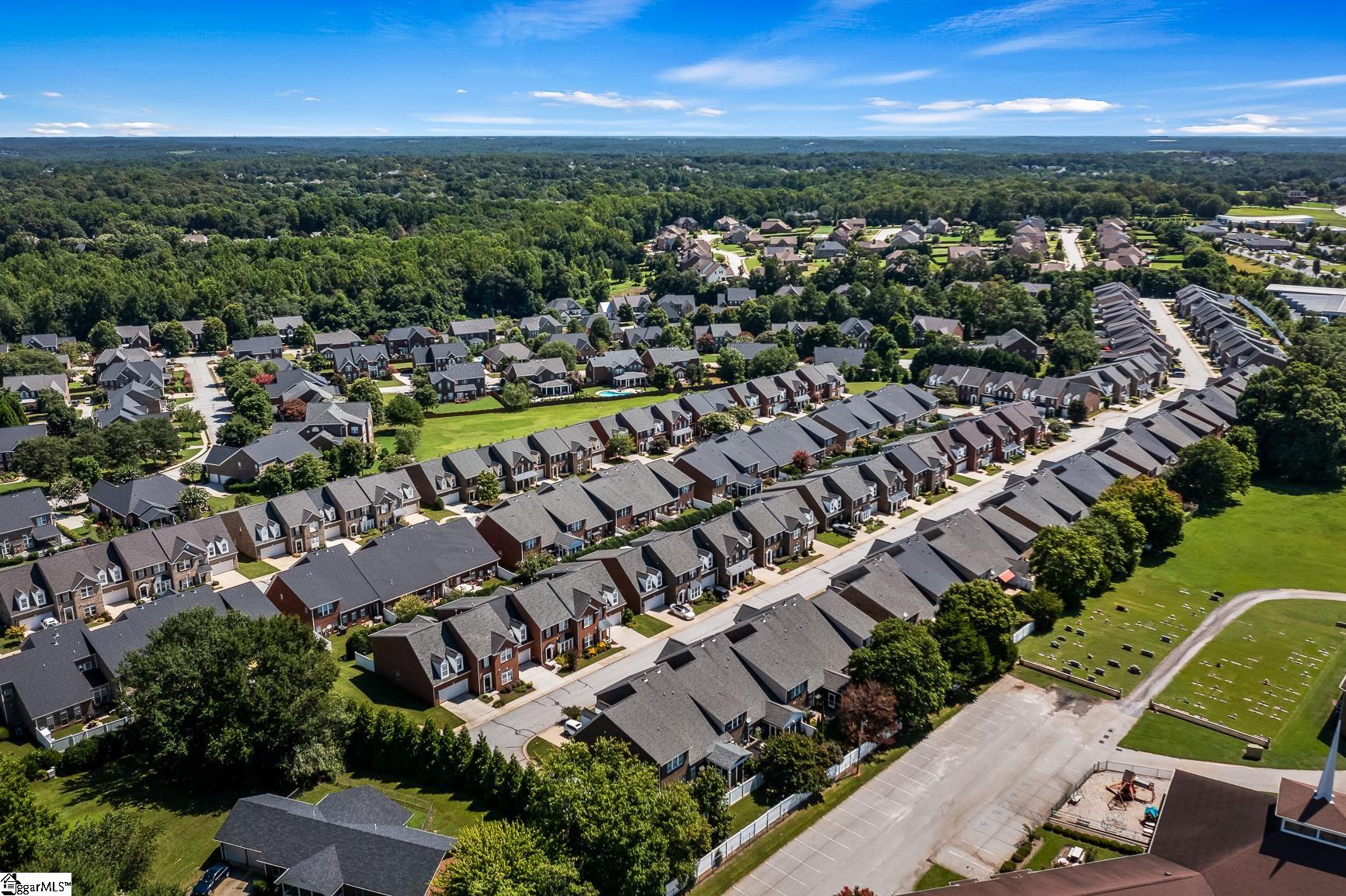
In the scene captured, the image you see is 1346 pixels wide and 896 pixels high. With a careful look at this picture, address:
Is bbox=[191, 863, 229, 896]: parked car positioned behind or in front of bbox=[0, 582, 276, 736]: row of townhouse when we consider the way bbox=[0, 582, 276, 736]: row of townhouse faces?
behind

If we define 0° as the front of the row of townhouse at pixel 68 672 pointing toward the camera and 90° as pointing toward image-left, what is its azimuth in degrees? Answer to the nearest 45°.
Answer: approximately 135°

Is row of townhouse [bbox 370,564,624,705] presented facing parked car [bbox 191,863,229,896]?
no

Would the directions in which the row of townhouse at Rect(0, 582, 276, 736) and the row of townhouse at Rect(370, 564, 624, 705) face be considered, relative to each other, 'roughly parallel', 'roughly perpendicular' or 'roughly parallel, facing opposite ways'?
roughly parallel, facing opposite ways

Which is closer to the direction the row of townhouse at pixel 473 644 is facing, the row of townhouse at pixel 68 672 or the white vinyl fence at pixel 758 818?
the white vinyl fence

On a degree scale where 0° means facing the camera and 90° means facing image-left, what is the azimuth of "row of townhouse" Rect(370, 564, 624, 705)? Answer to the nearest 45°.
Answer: approximately 315°

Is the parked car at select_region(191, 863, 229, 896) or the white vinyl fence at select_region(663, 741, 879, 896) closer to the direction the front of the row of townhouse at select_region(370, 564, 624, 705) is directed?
the white vinyl fence

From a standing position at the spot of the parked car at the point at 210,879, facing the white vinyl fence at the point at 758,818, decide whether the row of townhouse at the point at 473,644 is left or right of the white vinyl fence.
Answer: left

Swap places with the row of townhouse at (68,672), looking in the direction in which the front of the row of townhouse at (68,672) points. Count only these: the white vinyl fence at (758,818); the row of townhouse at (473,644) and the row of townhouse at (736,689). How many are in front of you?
0

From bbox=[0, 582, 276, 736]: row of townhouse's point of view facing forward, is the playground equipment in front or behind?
behind

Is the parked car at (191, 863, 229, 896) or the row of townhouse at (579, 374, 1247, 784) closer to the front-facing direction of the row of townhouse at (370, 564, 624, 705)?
the row of townhouse

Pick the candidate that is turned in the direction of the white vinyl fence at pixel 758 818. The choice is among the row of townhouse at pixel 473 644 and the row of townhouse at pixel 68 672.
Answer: the row of townhouse at pixel 473 644

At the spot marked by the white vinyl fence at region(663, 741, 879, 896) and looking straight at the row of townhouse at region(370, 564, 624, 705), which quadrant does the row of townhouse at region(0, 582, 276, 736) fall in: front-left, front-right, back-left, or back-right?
front-left

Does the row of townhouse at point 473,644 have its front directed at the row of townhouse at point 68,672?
no

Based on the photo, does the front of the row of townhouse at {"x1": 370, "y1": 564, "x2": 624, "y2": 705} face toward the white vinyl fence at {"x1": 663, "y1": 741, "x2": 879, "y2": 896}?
yes
